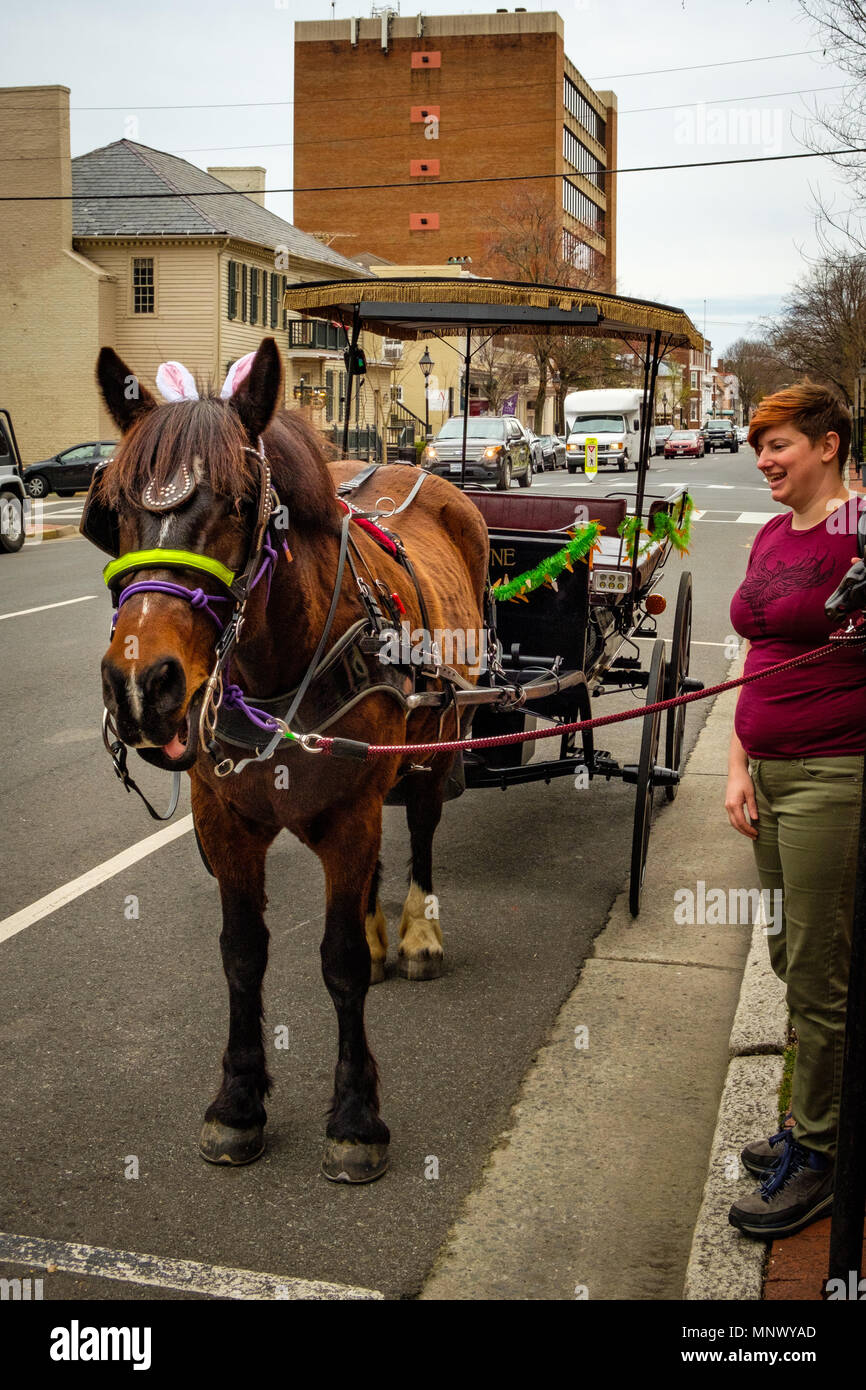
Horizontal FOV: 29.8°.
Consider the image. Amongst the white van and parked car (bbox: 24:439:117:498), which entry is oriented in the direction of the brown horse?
the white van

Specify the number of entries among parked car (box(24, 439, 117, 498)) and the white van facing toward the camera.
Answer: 1

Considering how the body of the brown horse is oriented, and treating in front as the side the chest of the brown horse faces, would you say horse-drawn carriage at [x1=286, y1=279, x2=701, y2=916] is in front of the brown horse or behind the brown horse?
behind

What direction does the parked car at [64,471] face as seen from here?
to the viewer's left

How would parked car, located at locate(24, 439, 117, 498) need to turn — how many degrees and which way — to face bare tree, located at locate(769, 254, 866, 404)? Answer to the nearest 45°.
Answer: approximately 180°

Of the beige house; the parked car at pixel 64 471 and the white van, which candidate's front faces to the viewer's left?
the parked car

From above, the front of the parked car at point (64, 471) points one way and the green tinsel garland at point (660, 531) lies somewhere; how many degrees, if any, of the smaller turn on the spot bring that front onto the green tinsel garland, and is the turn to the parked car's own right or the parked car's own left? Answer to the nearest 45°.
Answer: approximately 90° to the parked car's own left

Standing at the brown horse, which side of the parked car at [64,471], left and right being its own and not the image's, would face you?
left

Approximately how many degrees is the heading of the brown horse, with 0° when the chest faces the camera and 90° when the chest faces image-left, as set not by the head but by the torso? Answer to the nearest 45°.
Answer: approximately 45°

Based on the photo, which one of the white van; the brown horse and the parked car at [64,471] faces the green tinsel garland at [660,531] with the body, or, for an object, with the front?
the white van

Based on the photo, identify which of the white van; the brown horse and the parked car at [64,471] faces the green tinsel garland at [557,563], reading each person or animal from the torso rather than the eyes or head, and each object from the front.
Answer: the white van
